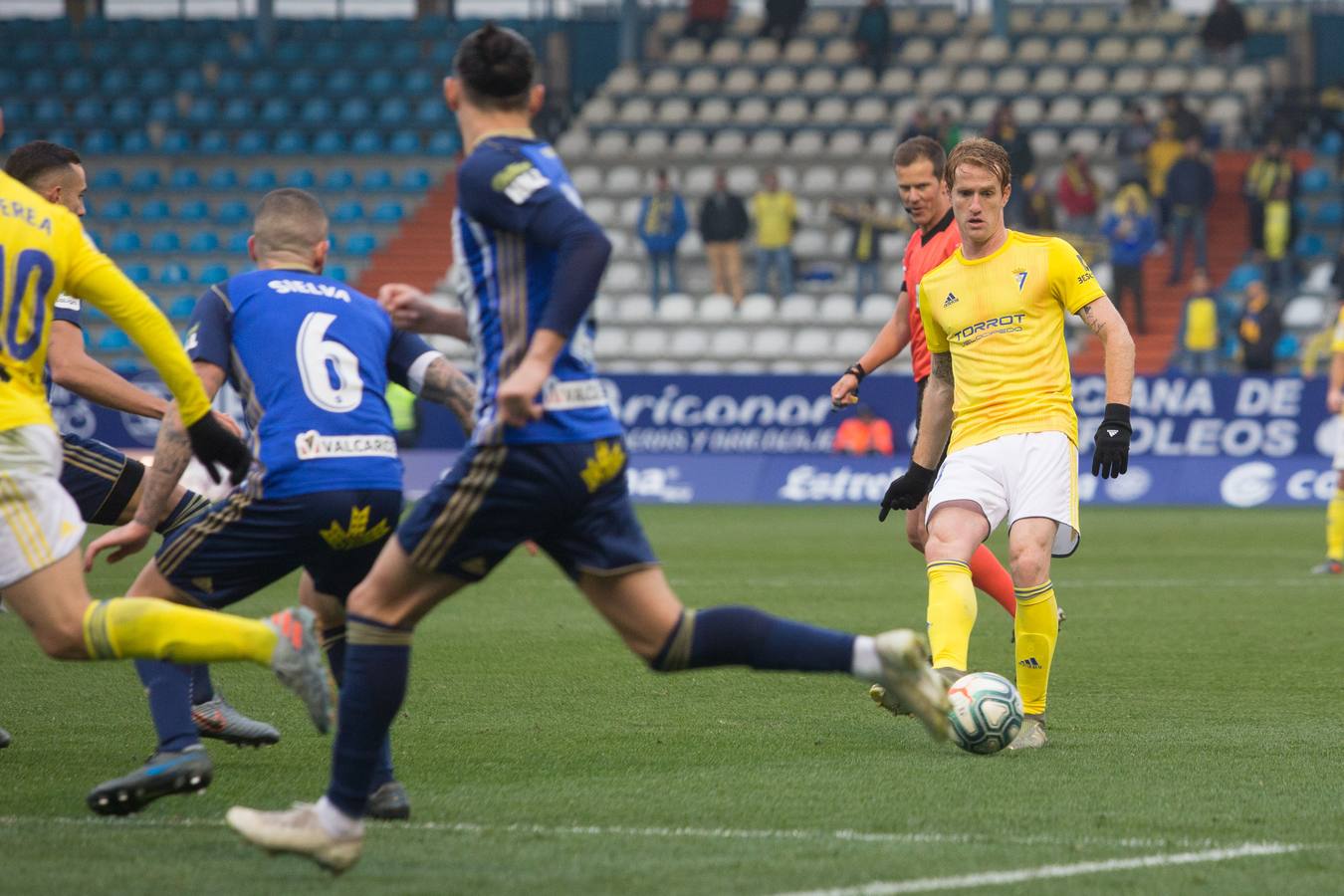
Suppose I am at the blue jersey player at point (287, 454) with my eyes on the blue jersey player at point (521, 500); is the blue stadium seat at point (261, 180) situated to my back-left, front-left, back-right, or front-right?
back-left

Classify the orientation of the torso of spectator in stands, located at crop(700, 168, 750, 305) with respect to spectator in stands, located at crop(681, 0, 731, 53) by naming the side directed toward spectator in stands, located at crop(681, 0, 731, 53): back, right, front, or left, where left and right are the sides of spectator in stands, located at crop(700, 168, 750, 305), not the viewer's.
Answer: back

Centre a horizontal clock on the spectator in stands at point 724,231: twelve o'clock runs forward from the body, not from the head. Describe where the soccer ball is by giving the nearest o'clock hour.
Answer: The soccer ball is roughly at 12 o'clock from the spectator in stands.

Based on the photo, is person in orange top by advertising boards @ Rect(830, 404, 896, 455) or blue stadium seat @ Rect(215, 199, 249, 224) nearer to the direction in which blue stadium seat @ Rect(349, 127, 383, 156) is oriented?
the person in orange top by advertising boards

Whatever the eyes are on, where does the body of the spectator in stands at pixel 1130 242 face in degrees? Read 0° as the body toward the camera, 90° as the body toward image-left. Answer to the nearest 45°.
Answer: approximately 0°

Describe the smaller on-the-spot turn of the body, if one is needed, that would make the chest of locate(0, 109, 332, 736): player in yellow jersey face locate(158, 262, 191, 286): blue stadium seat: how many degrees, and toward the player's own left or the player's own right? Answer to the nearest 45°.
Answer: approximately 45° to the player's own right

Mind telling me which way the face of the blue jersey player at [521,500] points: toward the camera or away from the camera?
away from the camera

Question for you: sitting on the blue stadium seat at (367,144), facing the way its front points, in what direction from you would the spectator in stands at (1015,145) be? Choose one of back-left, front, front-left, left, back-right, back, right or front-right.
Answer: front-left

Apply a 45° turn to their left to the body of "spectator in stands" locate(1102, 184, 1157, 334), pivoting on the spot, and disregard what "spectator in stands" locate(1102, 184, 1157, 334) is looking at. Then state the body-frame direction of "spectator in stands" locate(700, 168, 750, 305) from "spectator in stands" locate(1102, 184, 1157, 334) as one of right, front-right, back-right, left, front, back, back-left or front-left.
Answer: back-right

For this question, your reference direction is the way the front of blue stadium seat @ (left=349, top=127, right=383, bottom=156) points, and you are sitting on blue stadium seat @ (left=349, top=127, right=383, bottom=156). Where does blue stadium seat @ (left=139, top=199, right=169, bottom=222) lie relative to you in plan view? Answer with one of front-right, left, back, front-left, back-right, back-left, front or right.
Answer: right
